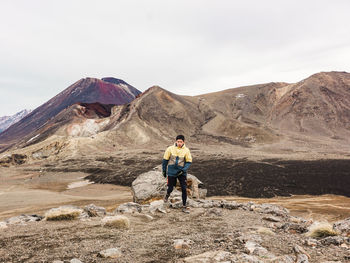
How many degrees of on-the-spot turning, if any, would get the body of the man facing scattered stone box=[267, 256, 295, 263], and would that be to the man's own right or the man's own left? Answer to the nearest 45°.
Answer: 0° — they already face it

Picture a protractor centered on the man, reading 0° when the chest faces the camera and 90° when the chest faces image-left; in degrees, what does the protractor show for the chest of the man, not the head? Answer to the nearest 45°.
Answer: approximately 0°

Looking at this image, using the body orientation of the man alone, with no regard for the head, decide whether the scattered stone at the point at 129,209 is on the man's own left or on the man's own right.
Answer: on the man's own right

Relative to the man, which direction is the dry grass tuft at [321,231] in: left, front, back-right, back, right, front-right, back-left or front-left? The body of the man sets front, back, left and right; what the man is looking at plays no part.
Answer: front-left

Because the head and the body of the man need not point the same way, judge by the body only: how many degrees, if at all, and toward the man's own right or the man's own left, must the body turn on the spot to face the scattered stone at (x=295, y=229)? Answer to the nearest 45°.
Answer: approximately 45° to the man's own left

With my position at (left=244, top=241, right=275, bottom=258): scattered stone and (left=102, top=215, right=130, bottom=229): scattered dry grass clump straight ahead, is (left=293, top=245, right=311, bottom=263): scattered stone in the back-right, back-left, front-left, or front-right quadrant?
back-right

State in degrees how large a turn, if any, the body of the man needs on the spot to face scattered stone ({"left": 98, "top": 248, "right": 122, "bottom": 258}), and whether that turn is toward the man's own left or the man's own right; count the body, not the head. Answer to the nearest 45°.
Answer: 0° — they already face it

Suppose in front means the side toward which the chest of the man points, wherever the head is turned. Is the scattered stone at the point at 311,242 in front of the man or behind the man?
in front

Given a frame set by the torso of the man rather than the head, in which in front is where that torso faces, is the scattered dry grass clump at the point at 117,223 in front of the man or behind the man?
in front
